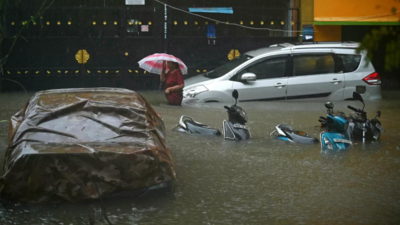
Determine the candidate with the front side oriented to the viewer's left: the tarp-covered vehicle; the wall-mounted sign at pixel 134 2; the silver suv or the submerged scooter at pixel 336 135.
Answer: the silver suv

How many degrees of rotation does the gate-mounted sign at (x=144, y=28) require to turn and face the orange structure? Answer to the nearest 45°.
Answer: approximately 90° to its left

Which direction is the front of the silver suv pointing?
to the viewer's left

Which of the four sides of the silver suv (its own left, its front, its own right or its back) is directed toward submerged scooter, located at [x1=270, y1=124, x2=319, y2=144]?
left

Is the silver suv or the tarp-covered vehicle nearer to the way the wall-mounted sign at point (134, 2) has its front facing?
the tarp-covered vehicle

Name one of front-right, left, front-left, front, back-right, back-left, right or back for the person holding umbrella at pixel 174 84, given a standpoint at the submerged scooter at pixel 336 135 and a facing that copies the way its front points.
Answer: back

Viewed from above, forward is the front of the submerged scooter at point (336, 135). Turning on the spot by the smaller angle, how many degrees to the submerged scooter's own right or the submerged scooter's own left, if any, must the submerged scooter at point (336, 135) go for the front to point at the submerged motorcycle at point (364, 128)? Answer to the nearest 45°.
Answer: approximately 90° to the submerged scooter's own left

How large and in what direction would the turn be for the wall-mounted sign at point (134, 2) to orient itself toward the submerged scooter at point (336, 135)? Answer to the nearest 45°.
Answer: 0° — it already faces it
